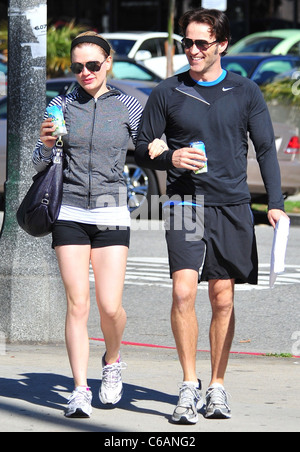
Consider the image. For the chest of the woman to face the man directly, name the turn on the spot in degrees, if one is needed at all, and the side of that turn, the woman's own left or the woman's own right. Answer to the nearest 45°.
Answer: approximately 90° to the woman's own left

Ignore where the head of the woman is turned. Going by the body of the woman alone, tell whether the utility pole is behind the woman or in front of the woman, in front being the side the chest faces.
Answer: behind

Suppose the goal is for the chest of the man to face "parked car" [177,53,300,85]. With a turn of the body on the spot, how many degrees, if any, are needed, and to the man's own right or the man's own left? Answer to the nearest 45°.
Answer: approximately 180°

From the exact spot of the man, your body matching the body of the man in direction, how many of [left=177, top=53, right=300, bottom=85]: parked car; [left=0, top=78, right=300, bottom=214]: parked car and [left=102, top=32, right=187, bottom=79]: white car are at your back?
3

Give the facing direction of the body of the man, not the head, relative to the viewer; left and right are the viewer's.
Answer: facing the viewer

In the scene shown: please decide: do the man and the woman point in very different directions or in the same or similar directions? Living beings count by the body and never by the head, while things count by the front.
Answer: same or similar directions

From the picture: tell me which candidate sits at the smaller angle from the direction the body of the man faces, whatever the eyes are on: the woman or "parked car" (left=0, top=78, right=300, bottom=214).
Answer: the woman

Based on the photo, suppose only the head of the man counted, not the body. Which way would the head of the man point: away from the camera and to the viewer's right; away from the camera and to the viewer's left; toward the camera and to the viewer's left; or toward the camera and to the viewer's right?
toward the camera and to the viewer's left

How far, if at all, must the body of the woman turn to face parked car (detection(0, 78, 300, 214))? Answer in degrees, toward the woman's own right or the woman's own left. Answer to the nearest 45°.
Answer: approximately 180°

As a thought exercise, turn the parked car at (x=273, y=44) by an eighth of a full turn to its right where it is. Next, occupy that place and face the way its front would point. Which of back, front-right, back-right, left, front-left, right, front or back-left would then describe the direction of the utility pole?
left

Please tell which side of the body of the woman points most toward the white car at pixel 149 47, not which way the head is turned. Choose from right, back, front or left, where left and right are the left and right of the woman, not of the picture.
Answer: back

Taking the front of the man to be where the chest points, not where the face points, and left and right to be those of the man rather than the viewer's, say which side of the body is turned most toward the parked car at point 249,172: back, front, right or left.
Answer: back

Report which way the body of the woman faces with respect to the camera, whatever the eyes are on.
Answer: toward the camera

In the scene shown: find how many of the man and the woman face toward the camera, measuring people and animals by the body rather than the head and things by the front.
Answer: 2

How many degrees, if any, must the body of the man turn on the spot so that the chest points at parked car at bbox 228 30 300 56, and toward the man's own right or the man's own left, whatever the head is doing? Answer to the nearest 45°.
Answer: approximately 180°

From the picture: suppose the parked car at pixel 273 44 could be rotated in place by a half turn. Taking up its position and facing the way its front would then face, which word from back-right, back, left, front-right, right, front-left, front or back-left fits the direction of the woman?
back-right
